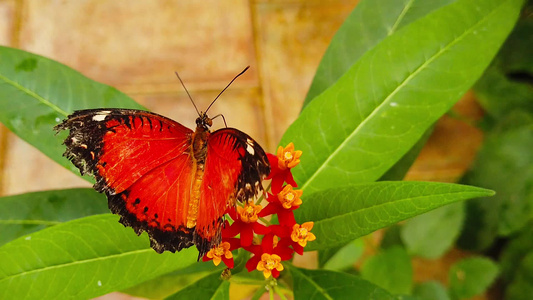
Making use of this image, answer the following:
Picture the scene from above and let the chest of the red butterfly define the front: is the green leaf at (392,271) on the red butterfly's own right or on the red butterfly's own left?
on the red butterfly's own right

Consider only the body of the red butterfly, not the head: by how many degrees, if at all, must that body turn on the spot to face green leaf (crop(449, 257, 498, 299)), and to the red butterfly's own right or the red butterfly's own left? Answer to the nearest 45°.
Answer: approximately 45° to the red butterfly's own right

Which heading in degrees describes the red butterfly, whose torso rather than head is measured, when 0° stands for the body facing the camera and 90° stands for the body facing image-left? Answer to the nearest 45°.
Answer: approximately 180°
